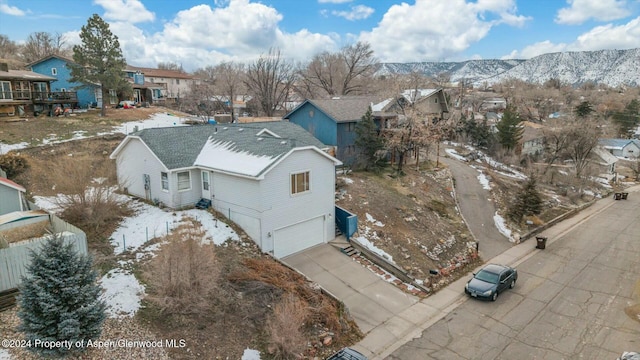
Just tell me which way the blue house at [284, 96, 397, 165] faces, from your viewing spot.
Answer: facing the viewer and to the right of the viewer

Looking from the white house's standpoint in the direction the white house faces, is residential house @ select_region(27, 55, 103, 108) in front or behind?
behind

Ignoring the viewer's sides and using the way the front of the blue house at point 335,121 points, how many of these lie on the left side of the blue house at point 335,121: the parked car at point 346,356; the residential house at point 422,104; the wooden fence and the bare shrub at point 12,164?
1

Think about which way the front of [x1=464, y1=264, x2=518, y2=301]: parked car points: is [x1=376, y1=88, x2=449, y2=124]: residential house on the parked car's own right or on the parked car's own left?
on the parked car's own right

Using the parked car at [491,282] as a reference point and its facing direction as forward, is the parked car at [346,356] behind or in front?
in front

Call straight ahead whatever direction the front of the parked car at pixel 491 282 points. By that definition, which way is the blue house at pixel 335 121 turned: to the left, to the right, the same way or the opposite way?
to the left

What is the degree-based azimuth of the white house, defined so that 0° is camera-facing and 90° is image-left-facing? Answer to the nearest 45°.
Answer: approximately 315°

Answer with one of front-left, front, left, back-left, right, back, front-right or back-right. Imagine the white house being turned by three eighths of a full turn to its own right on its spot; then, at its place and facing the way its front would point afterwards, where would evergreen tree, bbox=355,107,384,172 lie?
back-right

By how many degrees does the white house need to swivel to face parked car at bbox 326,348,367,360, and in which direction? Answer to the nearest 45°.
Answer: approximately 45° to its right

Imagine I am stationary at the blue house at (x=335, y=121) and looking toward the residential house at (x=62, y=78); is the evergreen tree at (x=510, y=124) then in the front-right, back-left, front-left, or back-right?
back-right

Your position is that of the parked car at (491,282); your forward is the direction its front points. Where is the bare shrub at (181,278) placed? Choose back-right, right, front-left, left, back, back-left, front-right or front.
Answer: front

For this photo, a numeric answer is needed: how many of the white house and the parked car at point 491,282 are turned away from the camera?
0

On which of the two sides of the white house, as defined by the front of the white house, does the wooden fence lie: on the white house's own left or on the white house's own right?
on the white house's own right

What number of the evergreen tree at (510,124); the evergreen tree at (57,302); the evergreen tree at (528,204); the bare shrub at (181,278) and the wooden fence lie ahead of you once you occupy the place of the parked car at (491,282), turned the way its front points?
3

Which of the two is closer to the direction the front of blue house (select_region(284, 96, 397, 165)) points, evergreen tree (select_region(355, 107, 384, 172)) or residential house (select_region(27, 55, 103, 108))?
the evergreen tree

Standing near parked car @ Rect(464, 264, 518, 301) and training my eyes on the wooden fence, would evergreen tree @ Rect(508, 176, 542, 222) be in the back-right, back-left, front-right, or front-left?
back-right
